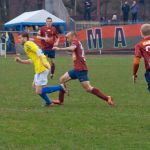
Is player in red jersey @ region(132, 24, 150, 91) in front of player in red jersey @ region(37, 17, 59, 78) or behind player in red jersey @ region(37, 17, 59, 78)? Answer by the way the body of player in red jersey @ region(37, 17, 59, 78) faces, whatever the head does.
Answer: in front

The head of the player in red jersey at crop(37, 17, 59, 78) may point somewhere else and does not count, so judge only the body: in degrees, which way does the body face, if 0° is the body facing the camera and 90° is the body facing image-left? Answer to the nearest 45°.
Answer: approximately 0°
